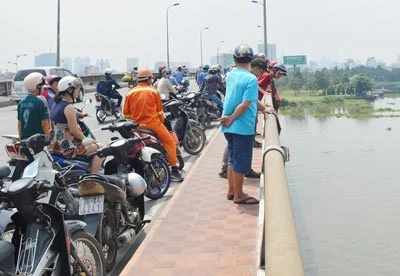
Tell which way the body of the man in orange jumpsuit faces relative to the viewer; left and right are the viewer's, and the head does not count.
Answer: facing away from the viewer and to the right of the viewer

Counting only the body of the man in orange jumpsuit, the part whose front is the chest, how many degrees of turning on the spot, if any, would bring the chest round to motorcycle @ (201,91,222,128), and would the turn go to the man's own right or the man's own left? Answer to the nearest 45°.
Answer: approximately 45° to the man's own left

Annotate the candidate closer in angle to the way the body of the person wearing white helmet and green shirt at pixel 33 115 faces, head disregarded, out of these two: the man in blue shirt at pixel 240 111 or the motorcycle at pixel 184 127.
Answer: the motorcycle

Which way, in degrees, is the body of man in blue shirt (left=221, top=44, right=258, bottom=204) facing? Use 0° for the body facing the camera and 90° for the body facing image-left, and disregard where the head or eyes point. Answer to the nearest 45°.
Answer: approximately 225°

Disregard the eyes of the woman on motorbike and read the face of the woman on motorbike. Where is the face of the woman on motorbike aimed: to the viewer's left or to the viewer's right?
to the viewer's right
